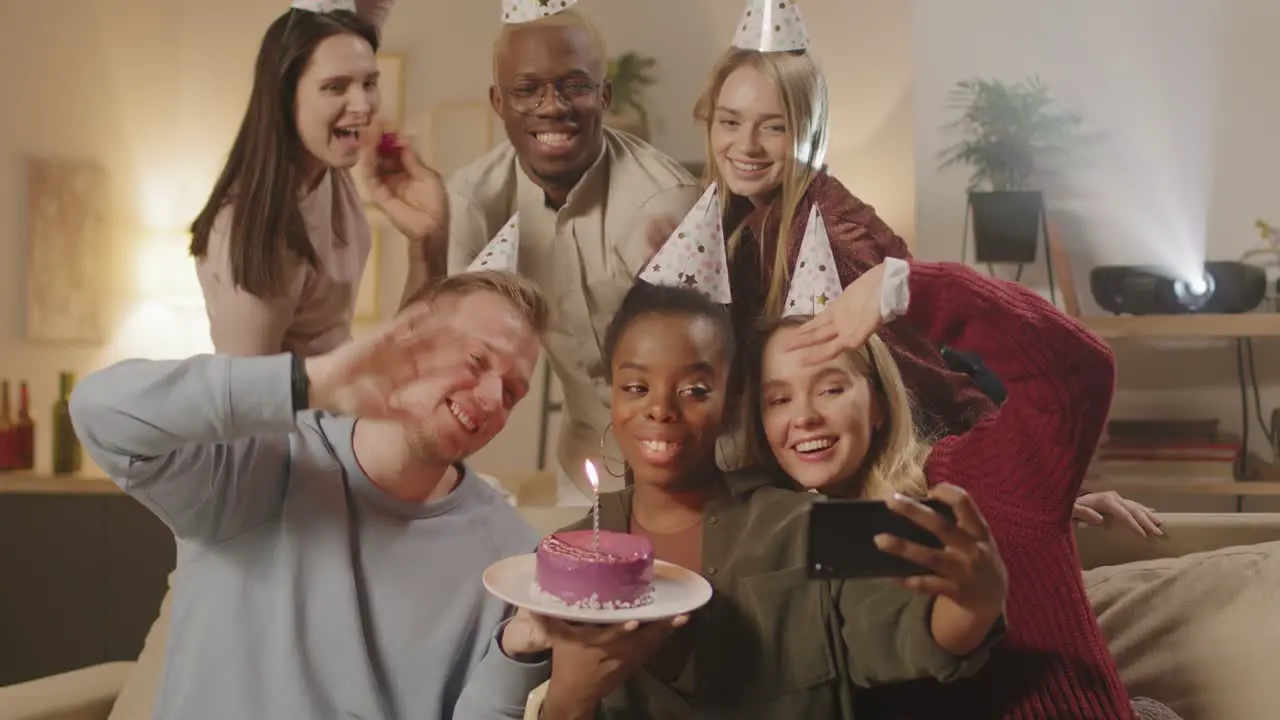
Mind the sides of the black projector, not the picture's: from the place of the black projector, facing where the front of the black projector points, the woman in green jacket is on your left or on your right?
on your right

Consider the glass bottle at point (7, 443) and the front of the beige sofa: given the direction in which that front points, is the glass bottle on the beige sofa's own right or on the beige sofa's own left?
on the beige sofa's own right
